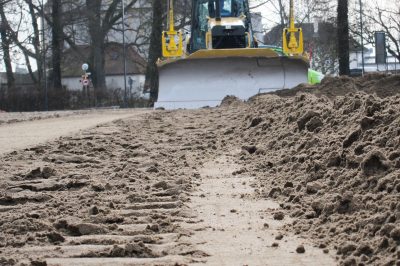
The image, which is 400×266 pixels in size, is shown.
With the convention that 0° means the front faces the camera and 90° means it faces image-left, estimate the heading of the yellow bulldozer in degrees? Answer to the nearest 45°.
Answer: approximately 0°

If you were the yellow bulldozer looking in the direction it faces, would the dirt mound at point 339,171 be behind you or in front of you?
in front
